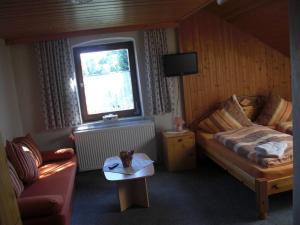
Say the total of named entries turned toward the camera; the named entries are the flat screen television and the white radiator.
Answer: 2

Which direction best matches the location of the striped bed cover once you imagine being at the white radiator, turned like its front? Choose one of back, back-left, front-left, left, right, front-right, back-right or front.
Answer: front-left

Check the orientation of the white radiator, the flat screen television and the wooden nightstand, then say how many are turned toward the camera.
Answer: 3

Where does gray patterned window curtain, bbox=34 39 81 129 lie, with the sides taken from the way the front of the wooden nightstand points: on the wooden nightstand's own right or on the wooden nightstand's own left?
on the wooden nightstand's own right

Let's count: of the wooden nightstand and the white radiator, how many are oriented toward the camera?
2

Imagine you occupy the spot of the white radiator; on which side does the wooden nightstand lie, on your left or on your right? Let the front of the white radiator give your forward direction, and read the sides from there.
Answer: on your left

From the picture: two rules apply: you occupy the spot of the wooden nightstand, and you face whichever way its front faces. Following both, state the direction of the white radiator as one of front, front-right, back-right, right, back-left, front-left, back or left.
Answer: right

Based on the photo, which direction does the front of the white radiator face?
toward the camera

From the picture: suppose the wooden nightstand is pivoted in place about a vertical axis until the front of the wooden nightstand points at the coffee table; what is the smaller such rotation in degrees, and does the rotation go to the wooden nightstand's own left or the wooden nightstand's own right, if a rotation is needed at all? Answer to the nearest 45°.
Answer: approximately 45° to the wooden nightstand's own right

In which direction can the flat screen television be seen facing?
toward the camera
